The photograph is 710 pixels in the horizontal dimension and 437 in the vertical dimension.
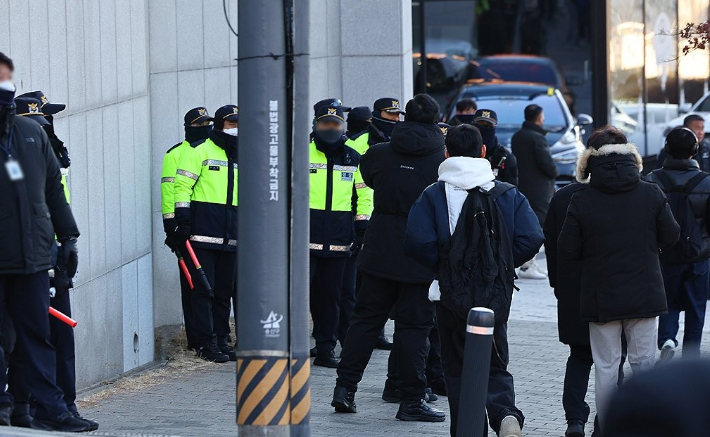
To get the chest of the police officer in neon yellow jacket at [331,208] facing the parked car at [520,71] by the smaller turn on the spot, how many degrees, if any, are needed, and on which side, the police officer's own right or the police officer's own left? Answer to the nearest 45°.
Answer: approximately 180°

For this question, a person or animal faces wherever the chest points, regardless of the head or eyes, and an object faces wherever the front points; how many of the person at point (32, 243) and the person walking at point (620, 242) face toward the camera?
1

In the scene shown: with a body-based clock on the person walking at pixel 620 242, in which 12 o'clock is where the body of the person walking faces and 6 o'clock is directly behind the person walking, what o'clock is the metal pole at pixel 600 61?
The metal pole is roughly at 12 o'clock from the person walking.

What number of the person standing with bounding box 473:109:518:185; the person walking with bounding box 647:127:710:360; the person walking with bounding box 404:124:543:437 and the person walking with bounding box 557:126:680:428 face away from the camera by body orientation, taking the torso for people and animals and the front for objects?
3

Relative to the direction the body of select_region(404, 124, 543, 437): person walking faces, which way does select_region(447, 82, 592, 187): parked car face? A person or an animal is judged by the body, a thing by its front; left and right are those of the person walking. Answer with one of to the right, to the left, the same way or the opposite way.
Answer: the opposite way

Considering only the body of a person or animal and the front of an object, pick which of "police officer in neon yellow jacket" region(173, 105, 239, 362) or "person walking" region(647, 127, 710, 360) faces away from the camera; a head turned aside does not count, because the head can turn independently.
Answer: the person walking

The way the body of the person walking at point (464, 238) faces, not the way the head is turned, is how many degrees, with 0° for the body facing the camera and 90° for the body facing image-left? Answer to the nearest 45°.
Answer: approximately 180°

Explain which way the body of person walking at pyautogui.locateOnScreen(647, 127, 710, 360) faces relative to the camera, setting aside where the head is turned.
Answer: away from the camera
